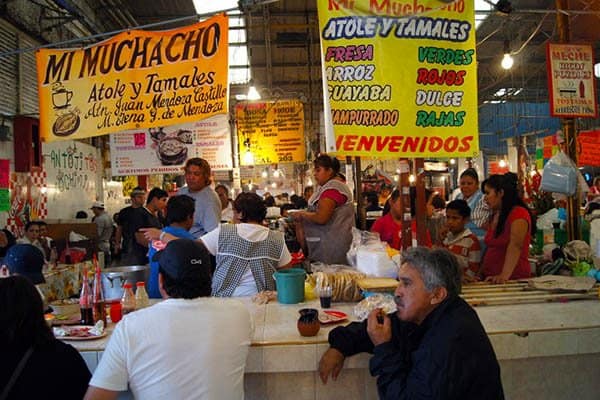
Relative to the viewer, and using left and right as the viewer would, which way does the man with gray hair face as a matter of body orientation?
facing to the left of the viewer

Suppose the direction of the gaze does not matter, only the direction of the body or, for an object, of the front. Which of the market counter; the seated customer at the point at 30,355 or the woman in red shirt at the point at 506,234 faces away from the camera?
the seated customer

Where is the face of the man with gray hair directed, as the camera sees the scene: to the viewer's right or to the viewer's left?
to the viewer's left

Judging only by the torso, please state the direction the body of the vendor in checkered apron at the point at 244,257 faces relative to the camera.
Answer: away from the camera

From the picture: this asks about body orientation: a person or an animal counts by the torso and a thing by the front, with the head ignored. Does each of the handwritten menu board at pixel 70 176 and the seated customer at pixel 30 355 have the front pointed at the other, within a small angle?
yes

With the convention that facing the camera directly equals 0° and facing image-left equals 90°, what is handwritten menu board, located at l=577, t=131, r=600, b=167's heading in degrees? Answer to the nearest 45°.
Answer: approximately 0°

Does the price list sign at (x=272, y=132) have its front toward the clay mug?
yes

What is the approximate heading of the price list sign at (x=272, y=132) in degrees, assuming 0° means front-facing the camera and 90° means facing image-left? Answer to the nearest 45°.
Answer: approximately 0°

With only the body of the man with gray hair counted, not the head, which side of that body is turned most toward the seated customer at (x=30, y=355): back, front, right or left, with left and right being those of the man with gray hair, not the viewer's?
front

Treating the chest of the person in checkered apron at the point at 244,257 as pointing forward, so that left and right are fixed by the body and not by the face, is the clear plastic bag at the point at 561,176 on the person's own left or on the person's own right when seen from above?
on the person's own right

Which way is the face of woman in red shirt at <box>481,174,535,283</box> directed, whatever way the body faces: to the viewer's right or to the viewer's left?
to the viewer's left
